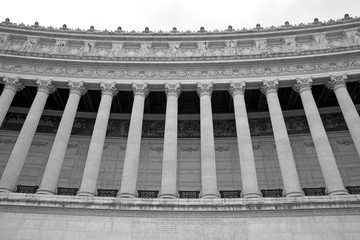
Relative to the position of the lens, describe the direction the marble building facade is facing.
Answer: facing the viewer
